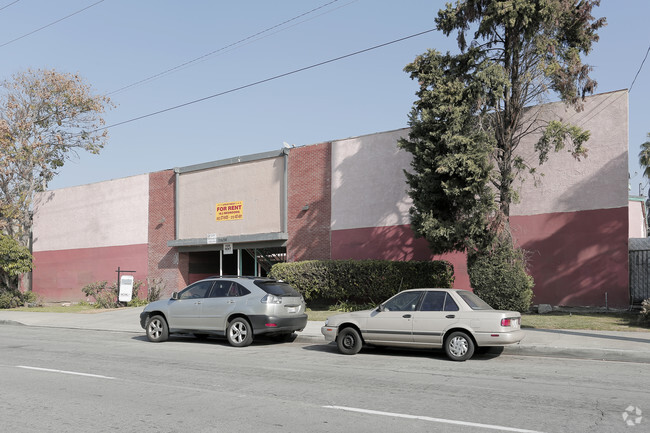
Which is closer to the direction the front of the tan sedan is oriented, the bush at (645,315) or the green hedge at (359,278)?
the green hedge

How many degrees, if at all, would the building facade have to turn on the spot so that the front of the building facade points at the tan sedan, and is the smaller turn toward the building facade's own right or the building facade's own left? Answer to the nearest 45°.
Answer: approximately 45° to the building facade's own left

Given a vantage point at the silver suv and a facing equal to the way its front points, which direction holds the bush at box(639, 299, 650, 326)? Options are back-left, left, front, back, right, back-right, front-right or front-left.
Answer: back-right

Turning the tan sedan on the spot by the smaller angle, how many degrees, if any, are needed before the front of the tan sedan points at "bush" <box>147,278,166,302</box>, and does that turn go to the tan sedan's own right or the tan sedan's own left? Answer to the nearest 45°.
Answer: approximately 45° to the tan sedan's own right

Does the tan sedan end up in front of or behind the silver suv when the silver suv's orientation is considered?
behind

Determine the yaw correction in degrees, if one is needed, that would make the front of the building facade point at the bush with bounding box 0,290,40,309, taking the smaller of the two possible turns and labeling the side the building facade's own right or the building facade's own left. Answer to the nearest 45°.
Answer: approximately 90° to the building facade's own right

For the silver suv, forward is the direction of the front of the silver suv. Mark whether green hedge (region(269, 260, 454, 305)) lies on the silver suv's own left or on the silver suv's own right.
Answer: on the silver suv's own right

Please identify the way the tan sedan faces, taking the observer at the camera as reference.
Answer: facing to the left of the viewer
